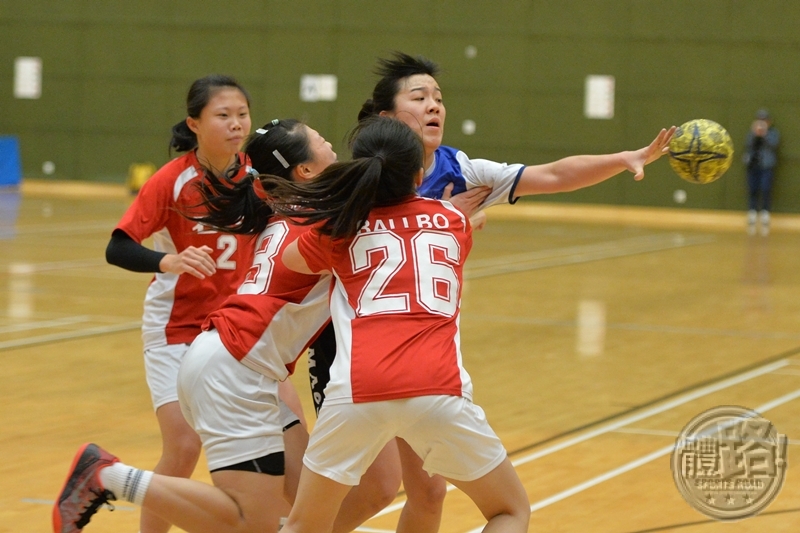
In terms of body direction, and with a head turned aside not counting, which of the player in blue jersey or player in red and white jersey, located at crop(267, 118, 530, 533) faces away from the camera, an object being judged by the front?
the player in red and white jersey

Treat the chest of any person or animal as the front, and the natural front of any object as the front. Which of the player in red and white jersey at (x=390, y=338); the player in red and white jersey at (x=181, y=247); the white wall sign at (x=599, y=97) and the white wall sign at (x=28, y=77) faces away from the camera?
the player in red and white jersey at (x=390, y=338)

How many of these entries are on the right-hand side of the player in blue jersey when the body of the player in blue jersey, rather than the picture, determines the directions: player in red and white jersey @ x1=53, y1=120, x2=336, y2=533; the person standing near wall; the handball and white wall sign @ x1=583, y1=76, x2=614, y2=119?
1

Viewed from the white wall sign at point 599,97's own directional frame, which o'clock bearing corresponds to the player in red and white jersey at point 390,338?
The player in red and white jersey is roughly at 12 o'clock from the white wall sign.

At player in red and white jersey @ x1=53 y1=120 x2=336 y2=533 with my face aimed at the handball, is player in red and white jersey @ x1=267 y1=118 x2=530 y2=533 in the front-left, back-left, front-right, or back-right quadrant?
front-right

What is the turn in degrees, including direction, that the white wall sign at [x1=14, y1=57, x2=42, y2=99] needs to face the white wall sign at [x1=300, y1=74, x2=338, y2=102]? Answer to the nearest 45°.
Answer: approximately 45° to its left

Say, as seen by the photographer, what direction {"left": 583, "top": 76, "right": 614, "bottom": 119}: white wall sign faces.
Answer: facing the viewer

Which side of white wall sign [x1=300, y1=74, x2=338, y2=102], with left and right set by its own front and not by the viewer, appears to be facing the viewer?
front

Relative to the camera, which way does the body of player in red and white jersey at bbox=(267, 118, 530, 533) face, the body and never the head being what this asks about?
away from the camera

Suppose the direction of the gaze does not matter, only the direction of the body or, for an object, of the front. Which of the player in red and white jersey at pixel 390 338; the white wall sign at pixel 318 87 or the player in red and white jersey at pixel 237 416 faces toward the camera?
the white wall sign

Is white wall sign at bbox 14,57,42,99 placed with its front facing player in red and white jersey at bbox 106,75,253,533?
yes

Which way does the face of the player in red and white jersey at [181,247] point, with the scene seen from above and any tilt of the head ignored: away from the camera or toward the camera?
toward the camera

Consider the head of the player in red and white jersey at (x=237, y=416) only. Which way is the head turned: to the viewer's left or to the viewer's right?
to the viewer's right

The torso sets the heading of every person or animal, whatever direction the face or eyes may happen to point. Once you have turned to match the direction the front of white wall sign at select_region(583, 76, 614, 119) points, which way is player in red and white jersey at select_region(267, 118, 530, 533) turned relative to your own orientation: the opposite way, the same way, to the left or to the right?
the opposite way

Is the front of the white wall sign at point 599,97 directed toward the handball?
yes

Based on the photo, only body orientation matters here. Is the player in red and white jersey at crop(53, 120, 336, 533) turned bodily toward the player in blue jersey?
yes

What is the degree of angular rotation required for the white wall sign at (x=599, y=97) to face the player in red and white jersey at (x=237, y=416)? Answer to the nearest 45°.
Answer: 0° — it already faces them

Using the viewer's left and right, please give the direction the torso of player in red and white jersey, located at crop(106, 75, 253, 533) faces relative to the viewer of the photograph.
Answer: facing the viewer and to the right of the viewer

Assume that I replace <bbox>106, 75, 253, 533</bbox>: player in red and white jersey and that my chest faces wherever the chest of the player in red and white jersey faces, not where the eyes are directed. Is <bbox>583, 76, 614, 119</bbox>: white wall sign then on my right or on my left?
on my left
